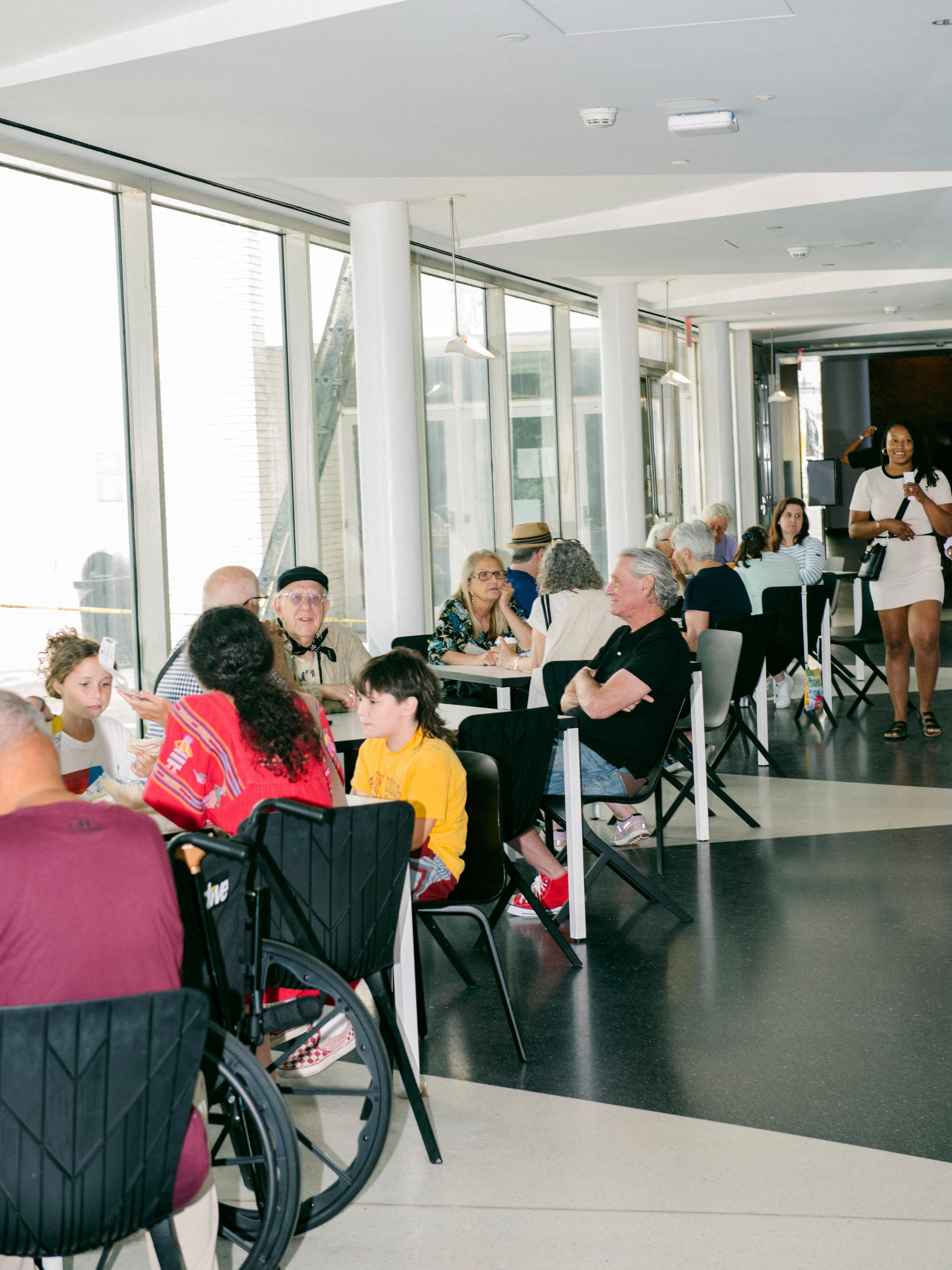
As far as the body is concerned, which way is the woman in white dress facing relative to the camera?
toward the camera

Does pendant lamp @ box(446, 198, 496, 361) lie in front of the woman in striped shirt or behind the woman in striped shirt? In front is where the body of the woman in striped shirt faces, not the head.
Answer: in front

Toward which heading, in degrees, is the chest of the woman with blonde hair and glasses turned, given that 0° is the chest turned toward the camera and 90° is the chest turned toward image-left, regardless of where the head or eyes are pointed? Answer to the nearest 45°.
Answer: approximately 315°

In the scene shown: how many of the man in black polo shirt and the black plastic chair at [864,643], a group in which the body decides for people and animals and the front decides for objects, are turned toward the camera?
0

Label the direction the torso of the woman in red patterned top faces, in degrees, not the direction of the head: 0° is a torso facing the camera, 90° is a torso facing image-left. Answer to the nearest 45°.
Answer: approximately 135°

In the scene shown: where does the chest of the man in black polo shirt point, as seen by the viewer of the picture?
to the viewer's left

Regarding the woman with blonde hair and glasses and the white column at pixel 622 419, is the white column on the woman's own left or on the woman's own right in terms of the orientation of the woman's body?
on the woman's own left

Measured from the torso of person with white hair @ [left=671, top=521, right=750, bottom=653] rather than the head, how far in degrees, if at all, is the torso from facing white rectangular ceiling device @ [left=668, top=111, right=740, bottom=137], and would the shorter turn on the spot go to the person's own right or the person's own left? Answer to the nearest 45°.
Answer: approximately 135° to the person's own left

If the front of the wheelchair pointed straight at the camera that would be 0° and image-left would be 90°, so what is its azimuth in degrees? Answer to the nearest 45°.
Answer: approximately 225°

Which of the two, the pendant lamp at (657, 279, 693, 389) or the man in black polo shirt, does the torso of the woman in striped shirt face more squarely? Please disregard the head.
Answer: the man in black polo shirt

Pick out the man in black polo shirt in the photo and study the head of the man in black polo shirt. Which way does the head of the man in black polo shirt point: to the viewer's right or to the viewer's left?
to the viewer's left
